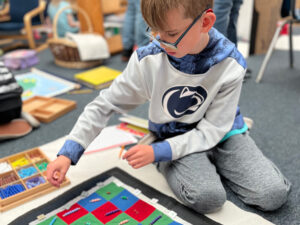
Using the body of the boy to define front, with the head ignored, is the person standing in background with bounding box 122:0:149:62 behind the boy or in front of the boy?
behind

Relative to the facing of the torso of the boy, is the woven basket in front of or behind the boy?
behind

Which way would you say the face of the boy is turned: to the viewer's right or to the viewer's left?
to the viewer's left

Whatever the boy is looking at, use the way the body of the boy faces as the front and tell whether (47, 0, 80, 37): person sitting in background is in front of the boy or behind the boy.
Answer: behind

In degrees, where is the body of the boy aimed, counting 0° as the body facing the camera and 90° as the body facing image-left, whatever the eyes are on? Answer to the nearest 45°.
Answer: approximately 0°
